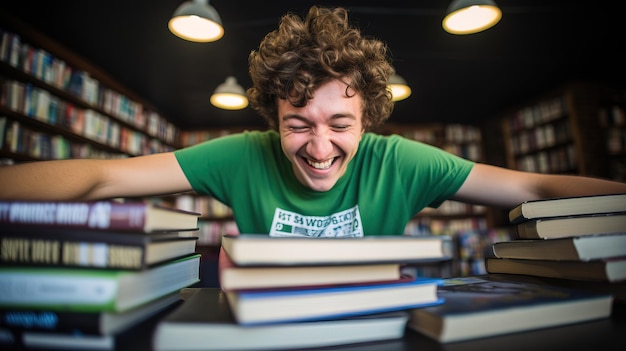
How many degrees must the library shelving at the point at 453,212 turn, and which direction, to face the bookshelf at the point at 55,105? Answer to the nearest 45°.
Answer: approximately 45° to its right

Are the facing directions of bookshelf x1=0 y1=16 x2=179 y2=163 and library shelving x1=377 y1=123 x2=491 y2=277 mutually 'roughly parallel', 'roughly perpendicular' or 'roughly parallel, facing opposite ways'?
roughly perpendicular

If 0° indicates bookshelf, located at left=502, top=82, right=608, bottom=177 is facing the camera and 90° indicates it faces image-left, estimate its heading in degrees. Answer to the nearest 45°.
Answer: approximately 45°

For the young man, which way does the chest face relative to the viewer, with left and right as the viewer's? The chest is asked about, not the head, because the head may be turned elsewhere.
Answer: facing the viewer

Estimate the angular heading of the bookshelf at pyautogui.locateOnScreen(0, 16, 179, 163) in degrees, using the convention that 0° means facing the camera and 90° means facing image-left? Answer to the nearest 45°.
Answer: approximately 315°

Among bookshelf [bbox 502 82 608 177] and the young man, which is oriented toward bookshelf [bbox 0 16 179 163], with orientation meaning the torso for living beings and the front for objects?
bookshelf [bbox 502 82 608 177]

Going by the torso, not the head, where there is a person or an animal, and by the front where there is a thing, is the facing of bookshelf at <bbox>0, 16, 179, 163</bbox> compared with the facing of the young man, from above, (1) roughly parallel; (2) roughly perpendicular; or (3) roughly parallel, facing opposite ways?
roughly perpendicular

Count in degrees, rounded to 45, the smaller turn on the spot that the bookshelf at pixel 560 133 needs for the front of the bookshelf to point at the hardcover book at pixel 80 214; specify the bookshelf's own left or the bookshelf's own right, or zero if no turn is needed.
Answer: approximately 45° to the bookshelf's own left

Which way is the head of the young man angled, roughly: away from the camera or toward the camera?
toward the camera

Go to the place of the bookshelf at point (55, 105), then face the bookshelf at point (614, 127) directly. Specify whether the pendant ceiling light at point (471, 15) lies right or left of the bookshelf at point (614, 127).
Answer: right

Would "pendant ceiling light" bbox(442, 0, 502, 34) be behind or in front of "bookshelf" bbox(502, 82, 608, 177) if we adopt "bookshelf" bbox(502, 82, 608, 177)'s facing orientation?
in front

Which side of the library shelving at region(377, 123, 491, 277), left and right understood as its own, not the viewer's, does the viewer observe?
front

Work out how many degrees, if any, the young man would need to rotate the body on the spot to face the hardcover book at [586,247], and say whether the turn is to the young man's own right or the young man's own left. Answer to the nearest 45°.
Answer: approximately 45° to the young man's own left

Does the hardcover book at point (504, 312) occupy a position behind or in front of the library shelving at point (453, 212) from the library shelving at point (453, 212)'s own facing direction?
in front

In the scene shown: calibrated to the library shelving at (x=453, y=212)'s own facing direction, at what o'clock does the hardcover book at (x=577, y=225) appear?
The hardcover book is roughly at 12 o'clock from the library shelving.

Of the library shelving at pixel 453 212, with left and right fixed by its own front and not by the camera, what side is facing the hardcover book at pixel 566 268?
front

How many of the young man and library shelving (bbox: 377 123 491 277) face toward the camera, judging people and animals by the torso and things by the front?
2

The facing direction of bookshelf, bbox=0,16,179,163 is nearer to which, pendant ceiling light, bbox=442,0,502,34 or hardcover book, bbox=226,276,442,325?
the pendant ceiling light

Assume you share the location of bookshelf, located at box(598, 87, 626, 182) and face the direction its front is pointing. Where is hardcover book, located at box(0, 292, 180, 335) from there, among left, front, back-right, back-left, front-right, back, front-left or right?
front-left

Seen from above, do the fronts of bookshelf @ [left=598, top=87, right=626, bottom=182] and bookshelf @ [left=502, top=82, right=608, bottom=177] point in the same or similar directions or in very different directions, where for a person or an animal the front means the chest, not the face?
same or similar directions

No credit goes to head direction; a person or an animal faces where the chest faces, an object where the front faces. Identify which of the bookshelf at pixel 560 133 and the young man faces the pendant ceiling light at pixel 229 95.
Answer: the bookshelf

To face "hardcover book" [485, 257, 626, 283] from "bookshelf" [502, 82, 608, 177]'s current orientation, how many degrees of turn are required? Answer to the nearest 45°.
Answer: approximately 45° to its left

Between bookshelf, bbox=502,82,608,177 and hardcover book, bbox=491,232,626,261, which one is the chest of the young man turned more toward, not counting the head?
the hardcover book
